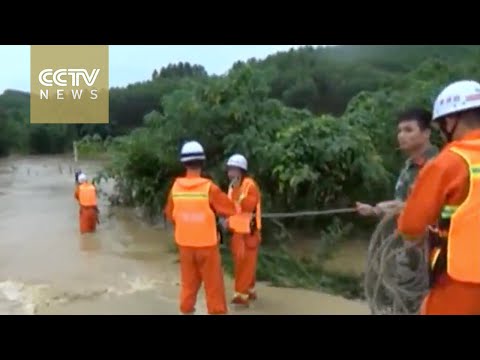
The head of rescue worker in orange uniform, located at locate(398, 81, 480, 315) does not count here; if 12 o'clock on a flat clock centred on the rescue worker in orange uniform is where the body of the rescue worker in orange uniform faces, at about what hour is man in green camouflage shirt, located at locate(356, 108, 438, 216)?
The man in green camouflage shirt is roughly at 1 o'clock from the rescue worker in orange uniform.

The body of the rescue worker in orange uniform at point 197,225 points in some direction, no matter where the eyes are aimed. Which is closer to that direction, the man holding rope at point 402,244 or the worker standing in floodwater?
the worker standing in floodwater

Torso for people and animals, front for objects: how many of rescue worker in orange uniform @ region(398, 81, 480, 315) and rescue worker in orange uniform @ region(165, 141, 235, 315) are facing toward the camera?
0

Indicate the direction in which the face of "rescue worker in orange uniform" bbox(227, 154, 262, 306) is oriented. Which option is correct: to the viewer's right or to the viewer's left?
to the viewer's left

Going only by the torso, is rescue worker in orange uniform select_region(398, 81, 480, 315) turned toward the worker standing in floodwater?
yes

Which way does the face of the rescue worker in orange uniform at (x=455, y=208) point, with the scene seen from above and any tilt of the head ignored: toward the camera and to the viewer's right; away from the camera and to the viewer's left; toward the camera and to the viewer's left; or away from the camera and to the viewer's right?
away from the camera and to the viewer's left

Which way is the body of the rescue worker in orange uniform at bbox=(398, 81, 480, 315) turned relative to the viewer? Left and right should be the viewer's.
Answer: facing away from the viewer and to the left of the viewer

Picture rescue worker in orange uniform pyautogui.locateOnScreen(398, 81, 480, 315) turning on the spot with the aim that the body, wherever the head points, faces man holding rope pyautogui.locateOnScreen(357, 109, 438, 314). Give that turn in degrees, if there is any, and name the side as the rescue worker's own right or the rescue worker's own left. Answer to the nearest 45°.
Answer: approximately 45° to the rescue worker's own right

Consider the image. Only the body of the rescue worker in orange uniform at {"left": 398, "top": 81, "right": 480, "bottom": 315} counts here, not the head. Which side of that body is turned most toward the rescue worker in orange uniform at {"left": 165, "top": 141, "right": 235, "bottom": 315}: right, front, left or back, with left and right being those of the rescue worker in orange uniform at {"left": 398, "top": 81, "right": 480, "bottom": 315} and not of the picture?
front

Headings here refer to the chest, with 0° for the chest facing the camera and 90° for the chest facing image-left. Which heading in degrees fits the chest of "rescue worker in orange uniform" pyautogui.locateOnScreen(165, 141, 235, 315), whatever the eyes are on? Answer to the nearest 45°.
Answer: approximately 180°

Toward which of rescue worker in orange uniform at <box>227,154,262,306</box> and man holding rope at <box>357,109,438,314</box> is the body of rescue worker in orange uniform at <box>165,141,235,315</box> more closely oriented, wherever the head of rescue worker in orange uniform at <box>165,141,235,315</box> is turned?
the rescue worker in orange uniform
